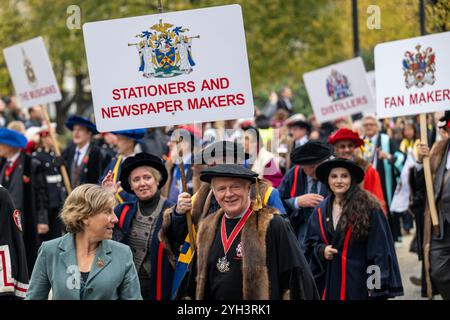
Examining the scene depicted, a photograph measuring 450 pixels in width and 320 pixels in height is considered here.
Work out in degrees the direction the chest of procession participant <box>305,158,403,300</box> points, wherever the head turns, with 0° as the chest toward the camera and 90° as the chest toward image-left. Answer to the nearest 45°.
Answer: approximately 45°

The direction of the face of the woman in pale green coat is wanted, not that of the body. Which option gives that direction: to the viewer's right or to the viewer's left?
to the viewer's right

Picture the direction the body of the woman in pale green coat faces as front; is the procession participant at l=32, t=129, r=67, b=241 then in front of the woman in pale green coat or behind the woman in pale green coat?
behind

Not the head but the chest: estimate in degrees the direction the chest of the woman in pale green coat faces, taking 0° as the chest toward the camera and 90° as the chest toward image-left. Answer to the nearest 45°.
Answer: approximately 0°
